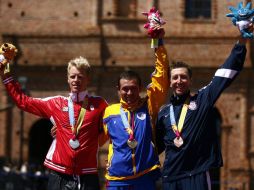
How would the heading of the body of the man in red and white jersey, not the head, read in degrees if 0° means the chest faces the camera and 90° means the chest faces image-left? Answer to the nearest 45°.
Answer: approximately 0°
